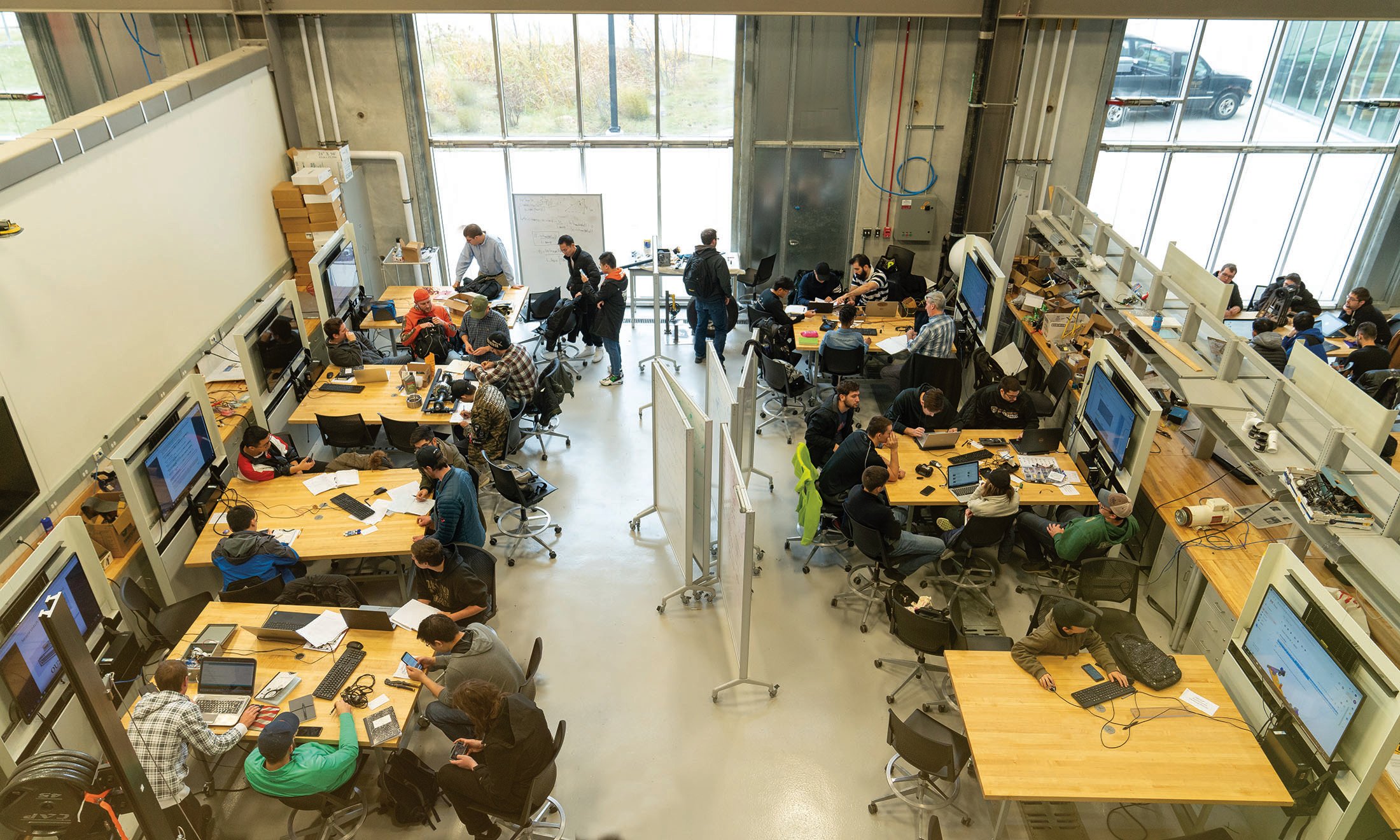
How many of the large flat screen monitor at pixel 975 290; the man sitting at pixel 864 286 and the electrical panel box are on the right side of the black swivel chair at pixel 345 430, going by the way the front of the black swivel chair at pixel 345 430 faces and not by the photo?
3

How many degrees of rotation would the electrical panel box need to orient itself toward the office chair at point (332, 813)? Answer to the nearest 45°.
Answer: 0° — it already faces it

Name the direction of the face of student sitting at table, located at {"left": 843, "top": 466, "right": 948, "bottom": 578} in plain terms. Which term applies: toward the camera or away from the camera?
away from the camera

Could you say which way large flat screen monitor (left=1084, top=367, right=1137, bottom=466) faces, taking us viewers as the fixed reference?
facing the viewer and to the left of the viewer

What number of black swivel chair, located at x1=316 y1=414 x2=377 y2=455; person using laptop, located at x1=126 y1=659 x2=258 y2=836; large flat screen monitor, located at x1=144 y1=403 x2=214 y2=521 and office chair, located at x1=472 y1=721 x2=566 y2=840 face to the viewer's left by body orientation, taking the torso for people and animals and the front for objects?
1

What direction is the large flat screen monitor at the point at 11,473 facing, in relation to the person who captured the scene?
facing the viewer and to the right of the viewer

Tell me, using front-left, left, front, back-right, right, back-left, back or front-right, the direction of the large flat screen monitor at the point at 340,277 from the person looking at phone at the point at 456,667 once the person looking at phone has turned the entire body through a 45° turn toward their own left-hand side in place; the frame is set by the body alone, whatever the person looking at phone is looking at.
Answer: back-right

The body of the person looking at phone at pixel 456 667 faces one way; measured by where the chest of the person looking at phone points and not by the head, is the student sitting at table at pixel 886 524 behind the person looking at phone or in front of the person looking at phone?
behind

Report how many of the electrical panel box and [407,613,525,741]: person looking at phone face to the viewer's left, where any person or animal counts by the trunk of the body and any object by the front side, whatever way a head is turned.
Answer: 1

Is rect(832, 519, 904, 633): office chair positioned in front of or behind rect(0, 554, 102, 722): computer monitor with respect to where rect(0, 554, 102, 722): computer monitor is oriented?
in front

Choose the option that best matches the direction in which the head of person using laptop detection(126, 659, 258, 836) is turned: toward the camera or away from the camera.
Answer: away from the camera
